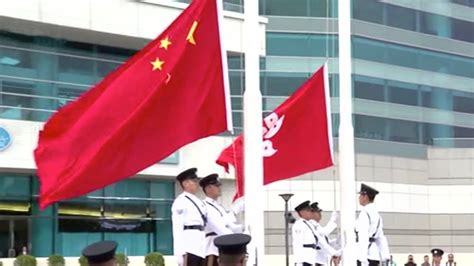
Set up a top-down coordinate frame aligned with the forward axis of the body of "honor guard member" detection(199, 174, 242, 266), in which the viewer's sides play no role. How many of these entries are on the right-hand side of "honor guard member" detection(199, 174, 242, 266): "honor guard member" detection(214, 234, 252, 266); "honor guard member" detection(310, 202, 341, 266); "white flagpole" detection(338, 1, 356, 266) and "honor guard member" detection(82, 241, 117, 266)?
2

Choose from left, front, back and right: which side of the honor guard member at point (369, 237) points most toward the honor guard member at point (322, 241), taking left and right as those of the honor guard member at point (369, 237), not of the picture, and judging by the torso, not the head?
front

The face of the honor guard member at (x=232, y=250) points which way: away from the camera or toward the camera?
away from the camera

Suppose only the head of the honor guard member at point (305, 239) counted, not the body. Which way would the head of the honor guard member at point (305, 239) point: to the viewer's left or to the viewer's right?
to the viewer's right

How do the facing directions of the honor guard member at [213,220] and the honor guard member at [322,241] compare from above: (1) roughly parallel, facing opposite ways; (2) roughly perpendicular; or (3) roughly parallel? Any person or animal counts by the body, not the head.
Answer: roughly parallel

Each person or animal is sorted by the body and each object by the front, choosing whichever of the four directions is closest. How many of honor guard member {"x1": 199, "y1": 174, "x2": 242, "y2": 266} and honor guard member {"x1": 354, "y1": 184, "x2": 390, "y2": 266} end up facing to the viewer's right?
1

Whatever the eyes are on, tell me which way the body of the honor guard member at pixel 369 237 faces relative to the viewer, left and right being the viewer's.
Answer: facing away from the viewer and to the left of the viewer

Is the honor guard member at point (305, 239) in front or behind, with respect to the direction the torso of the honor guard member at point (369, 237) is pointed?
in front

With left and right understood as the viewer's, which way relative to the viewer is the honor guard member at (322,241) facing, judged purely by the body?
facing to the right of the viewer

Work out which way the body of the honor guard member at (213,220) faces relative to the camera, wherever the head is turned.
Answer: to the viewer's right
